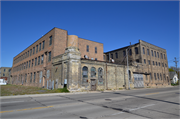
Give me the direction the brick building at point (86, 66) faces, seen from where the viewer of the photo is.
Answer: facing the viewer and to the right of the viewer
